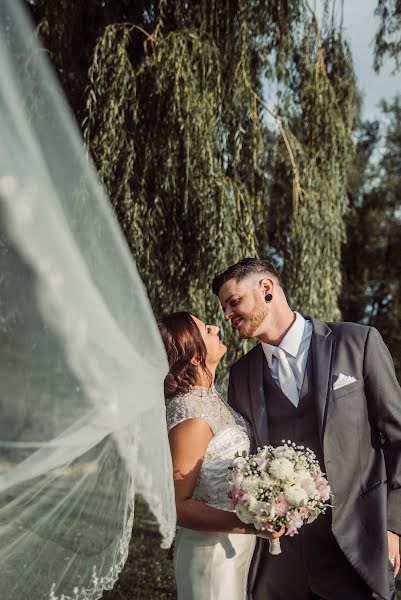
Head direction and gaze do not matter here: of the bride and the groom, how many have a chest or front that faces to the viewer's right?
1

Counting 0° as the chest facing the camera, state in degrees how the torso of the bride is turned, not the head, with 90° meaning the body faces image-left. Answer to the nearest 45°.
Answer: approximately 270°

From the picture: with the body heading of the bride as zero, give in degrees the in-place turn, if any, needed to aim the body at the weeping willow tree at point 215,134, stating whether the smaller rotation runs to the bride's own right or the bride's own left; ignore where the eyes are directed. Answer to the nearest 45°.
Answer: approximately 90° to the bride's own left

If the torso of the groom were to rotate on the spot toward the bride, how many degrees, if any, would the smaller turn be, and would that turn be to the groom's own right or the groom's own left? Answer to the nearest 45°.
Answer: approximately 45° to the groom's own right

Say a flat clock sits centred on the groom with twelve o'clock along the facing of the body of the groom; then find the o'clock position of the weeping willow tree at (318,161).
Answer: The weeping willow tree is roughly at 5 o'clock from the groom.

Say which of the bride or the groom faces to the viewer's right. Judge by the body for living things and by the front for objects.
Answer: the bride

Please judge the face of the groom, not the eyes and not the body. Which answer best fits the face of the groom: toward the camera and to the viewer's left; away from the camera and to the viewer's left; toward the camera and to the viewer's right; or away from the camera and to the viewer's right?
toward the camera and to the viewer's left

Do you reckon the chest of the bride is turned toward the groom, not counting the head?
yes

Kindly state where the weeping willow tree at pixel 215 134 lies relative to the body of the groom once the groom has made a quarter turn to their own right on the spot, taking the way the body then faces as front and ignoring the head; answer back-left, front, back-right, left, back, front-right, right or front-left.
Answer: front-right

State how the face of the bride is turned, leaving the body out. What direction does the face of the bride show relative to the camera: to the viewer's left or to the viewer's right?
to the viewer's right
